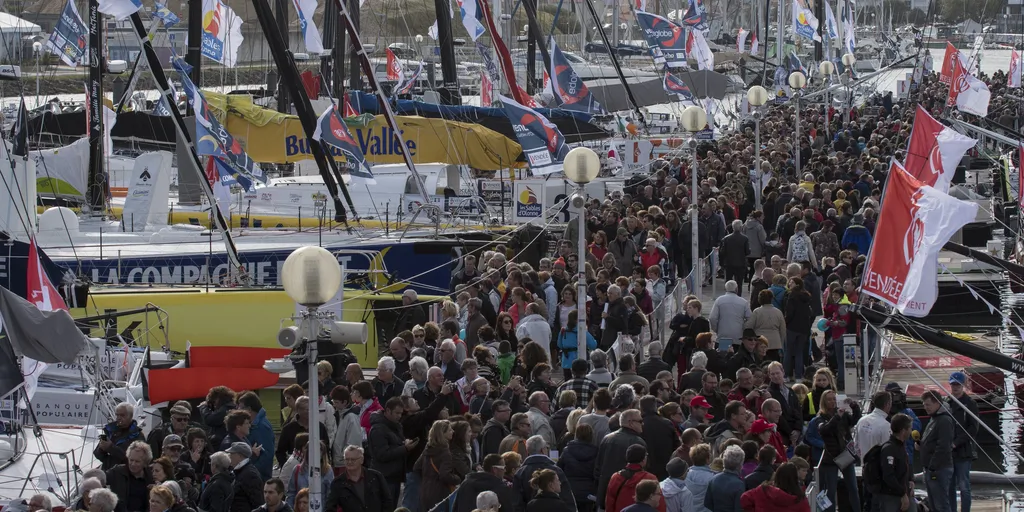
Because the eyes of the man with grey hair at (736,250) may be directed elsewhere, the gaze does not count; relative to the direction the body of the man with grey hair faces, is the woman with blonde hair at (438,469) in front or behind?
behind

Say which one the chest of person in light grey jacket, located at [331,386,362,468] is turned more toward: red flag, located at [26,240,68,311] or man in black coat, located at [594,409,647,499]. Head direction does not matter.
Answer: the red flag

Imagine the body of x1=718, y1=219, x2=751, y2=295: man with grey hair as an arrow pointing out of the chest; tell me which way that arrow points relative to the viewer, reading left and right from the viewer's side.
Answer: facing away from the viewer

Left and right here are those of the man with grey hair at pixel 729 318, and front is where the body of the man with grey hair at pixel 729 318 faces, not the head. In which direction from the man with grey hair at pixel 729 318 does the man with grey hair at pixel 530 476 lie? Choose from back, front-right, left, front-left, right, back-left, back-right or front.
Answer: back

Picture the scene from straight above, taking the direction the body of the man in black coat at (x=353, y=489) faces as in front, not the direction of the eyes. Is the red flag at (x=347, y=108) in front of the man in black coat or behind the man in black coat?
behind

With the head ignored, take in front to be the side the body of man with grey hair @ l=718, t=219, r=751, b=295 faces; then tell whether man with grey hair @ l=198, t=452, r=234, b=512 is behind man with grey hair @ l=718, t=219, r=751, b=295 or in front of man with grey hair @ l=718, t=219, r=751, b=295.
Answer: behind

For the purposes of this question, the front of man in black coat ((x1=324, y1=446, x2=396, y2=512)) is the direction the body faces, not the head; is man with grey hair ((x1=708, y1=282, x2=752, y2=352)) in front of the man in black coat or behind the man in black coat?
behind

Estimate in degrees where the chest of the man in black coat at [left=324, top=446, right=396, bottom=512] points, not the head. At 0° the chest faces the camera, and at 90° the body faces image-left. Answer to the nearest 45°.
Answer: approximately 0°

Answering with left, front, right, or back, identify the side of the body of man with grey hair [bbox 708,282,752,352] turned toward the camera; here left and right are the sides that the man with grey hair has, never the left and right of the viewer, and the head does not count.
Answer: back

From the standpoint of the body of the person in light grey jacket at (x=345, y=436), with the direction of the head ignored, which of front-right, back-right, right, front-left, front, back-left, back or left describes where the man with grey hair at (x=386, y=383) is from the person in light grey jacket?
right
